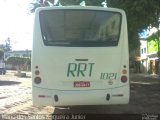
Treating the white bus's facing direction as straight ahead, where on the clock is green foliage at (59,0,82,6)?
The green foliage is roughly at 12 o'clock from the white bus.

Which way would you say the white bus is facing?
away from the camera
